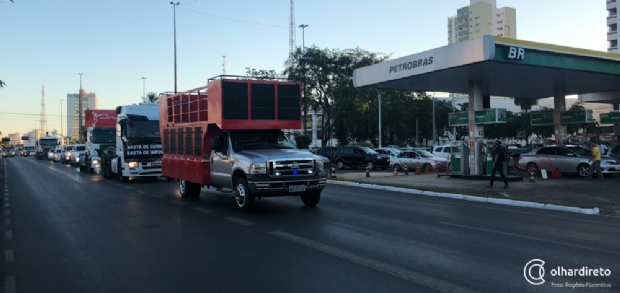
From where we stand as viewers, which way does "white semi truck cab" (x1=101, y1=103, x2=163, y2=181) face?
facing the viewer and to the right of the viewer

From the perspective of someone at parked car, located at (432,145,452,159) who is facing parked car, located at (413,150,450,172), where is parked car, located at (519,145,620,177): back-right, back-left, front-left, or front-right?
front-left

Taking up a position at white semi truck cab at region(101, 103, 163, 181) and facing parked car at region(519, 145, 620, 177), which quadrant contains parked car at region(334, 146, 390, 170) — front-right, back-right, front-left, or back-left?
front-left

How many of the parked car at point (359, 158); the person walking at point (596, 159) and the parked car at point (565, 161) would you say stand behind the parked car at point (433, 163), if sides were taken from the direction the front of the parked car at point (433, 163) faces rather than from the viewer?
1

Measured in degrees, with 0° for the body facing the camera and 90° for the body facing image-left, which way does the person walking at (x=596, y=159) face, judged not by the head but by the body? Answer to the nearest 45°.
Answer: approximately 90°

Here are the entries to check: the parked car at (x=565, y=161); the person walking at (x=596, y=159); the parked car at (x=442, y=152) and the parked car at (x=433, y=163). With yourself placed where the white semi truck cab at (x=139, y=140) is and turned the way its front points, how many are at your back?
0

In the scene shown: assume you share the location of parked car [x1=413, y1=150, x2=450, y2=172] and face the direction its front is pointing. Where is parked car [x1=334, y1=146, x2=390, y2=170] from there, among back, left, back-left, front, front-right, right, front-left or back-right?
back

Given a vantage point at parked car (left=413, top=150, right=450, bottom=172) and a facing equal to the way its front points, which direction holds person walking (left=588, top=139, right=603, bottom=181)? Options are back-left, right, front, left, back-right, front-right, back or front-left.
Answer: front

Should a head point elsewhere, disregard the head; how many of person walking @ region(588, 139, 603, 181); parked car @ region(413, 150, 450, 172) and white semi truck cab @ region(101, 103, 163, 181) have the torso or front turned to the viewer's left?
1

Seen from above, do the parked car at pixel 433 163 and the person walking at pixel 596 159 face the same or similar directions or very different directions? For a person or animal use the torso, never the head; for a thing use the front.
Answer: very different directions

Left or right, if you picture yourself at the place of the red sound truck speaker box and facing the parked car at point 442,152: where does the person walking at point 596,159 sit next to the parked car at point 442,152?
right

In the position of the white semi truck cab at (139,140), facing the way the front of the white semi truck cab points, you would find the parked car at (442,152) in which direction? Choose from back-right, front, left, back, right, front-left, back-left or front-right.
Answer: front-left

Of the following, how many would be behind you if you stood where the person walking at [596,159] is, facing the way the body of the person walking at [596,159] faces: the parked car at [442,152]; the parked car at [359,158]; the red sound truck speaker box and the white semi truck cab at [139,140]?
0

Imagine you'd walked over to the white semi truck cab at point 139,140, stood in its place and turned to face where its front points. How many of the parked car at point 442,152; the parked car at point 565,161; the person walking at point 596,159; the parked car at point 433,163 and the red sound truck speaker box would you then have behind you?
0
